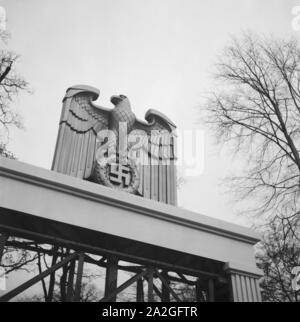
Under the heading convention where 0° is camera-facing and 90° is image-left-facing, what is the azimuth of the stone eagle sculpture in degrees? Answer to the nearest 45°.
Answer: approximately 0°

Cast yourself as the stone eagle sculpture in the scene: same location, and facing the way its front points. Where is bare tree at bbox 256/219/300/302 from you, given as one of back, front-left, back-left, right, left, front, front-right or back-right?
back-left
